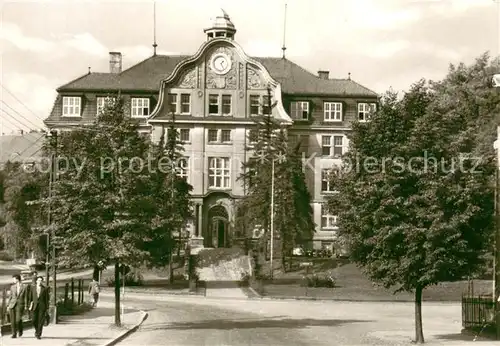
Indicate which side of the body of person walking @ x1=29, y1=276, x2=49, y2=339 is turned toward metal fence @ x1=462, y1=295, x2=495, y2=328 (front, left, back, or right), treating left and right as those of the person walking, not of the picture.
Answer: left

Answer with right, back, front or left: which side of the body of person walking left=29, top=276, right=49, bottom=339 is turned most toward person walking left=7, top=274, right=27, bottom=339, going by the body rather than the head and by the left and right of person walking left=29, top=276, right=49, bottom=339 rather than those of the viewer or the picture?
right

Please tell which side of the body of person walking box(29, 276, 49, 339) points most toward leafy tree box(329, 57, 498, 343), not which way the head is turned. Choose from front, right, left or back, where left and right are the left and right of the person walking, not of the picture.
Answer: left

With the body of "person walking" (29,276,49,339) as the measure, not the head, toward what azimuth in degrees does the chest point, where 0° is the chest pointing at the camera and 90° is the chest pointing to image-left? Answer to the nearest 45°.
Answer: approximately 0°

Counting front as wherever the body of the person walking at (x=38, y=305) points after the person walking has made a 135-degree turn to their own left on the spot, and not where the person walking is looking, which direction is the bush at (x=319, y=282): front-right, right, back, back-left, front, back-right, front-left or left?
front
